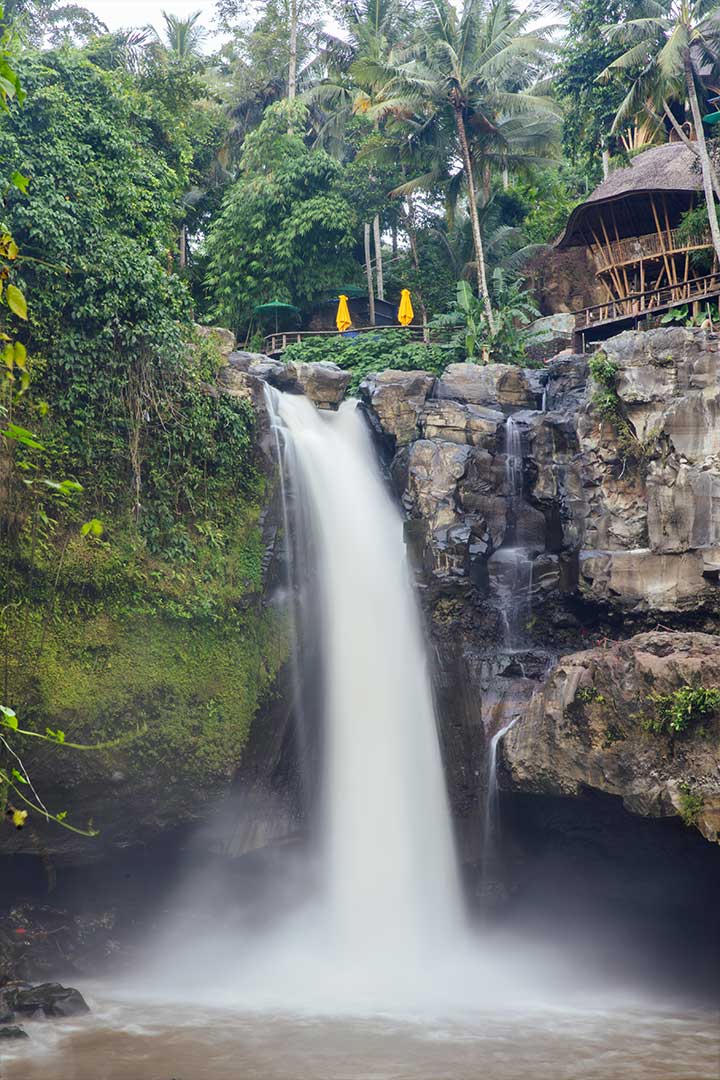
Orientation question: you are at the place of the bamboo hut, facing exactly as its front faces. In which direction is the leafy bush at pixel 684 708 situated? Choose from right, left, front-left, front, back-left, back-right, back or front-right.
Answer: front-left

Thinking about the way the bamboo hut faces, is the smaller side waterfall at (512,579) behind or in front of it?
in front

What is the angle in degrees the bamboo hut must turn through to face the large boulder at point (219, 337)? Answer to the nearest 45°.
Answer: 0° — it already faces it

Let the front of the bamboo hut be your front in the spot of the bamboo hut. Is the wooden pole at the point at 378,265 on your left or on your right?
on your right

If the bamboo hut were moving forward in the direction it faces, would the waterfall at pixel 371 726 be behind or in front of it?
in front

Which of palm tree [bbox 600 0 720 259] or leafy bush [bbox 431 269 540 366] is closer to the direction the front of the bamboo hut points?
the leafy bush

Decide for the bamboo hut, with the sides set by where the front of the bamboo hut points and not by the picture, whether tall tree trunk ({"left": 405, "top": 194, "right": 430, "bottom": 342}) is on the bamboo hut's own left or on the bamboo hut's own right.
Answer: on the bamboo hut's own right

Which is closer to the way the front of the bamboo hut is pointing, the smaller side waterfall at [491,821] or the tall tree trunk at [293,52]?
the smaller side waterfall

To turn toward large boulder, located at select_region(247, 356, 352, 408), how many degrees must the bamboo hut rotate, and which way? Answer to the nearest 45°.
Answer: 0° — it already faces it
